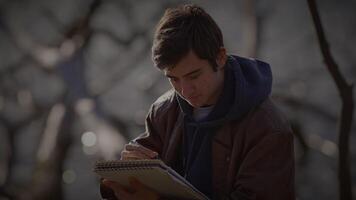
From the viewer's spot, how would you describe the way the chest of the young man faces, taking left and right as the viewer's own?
facing the viewer and to the left of the viewer

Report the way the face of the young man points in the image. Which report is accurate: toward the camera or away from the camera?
toward the camera

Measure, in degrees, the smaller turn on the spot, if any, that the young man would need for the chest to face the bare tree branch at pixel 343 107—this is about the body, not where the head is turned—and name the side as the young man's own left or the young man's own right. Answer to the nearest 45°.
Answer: approximately 180°
